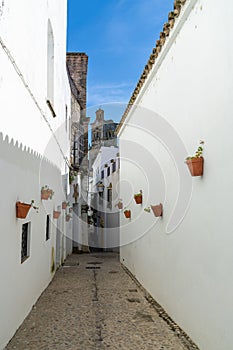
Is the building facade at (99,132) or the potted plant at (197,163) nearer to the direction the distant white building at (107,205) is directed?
the potted plant

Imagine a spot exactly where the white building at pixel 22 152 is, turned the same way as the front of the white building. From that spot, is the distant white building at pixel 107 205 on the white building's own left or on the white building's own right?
on the white building's own left

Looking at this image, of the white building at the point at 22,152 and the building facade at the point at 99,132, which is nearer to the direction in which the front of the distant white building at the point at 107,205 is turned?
the white building

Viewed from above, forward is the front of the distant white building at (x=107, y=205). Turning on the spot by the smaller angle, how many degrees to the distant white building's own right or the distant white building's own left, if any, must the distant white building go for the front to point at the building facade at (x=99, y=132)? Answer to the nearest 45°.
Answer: approximately 135° to the distant white building's own right

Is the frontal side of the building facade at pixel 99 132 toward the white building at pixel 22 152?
yes

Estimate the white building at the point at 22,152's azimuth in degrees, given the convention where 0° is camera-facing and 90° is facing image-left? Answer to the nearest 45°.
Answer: approximately 270°

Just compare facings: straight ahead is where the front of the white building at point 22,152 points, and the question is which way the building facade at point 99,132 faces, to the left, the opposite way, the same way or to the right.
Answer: to the right

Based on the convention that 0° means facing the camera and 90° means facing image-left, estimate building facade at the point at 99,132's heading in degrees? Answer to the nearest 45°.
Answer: approximately 0°

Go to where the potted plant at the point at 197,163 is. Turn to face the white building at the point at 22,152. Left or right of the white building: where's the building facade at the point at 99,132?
right

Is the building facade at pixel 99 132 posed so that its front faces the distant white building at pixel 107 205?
yes

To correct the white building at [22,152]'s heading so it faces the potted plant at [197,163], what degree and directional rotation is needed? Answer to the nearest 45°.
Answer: approximately 45° to its right

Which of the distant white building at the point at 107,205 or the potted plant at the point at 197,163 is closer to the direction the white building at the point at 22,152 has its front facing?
the potted plant

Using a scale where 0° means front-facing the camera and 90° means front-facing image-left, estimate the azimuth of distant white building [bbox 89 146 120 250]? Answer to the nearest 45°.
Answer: approximately 45°
